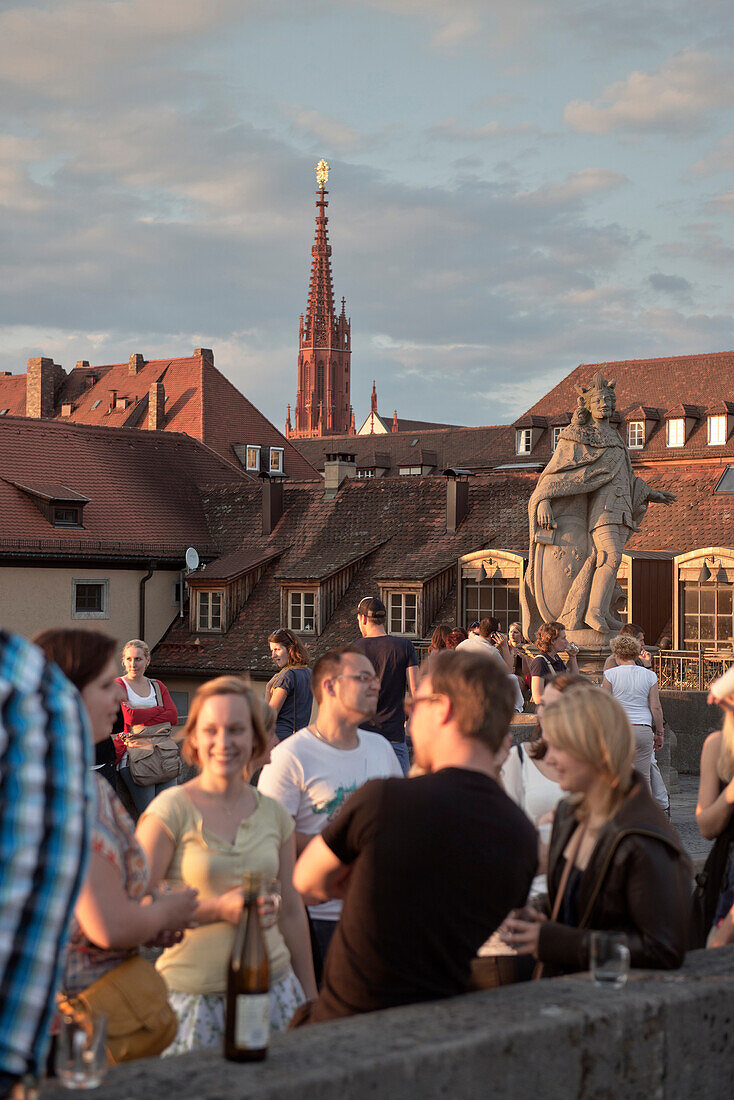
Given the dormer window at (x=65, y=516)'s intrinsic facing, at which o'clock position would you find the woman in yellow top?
The woman in yellow top is roughly at 12 o'clock from the dormer window.

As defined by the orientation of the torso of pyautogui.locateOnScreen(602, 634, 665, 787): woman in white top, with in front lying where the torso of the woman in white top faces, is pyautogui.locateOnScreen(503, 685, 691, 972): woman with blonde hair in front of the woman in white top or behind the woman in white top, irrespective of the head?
behind

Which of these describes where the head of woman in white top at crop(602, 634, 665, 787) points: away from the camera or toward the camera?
away from the camera

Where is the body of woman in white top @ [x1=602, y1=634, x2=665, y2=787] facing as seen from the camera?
away from the camera

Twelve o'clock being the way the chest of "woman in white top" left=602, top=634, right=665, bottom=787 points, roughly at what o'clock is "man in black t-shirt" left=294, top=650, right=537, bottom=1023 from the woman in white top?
The man in black t-shirt is roughly at 6 o'clock from the woman in white top.

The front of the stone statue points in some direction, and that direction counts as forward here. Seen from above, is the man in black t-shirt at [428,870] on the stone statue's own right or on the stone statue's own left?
on the stone statue's own right

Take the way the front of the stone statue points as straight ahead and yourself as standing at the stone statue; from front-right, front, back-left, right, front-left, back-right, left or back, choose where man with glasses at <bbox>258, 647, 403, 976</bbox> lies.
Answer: front-right

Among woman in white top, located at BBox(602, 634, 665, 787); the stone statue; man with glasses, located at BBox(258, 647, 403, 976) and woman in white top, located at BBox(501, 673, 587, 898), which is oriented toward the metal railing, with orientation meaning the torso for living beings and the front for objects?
woman in white top, located at BBox(602, 634, 665, 787)
